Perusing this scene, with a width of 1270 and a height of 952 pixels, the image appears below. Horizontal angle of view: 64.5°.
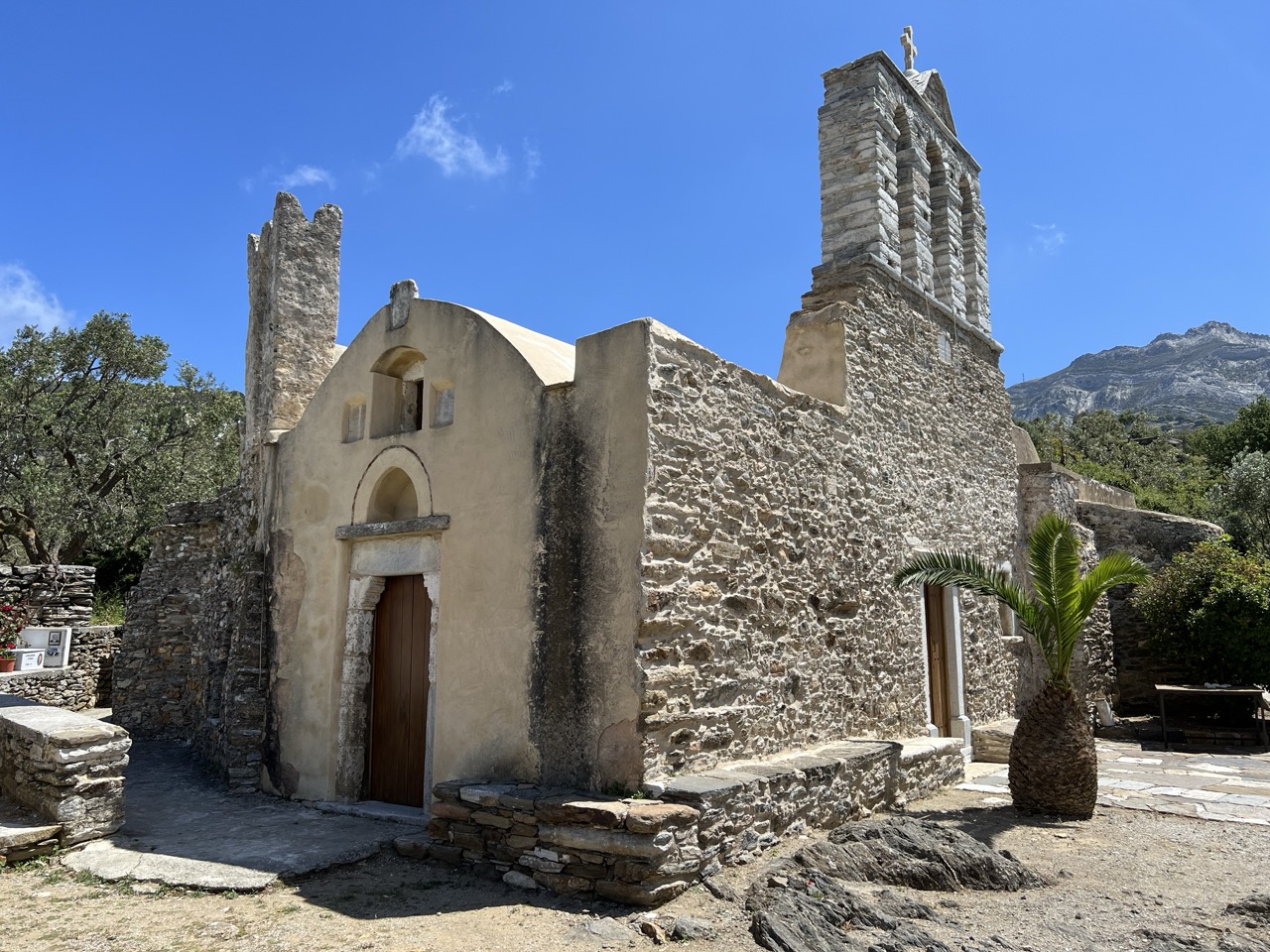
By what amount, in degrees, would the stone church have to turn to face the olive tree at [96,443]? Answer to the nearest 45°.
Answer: approximately 90° to its right

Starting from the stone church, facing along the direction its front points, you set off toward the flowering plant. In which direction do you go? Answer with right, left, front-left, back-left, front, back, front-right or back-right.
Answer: right

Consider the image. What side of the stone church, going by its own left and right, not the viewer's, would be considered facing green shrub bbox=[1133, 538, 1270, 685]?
back

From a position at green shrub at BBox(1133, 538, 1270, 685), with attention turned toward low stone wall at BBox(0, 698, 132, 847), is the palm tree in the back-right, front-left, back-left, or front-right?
front-left

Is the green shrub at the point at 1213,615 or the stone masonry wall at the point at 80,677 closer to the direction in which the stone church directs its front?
the stone masonry wall

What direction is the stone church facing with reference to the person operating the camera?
facing the viewer and to the left of the viewer

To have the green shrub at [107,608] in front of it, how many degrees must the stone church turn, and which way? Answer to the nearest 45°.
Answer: approximately 90° to its right

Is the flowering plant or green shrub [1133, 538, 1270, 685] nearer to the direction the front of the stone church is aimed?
the flowering plant

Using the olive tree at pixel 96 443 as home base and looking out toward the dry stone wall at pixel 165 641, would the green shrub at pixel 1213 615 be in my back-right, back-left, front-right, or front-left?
front-left

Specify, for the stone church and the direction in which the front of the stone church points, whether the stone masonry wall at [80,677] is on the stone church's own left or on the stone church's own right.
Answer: on the stone church's own right
